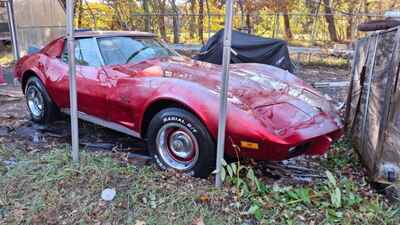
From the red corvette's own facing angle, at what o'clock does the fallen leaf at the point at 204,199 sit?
The fallen leaf is roughly at 1 o'clock from the red corvette.

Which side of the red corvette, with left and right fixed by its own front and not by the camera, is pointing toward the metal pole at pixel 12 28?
back

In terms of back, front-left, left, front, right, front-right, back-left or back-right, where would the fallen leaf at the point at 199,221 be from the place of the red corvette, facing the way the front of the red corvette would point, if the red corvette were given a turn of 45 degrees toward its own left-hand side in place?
right

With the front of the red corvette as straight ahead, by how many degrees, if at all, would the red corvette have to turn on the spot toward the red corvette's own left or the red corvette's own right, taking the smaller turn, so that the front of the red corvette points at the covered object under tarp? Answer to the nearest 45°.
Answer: approximately 135° to the red corvette's own left

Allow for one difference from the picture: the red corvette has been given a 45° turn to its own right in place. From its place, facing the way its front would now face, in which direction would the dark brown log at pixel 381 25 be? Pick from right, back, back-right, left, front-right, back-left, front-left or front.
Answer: left

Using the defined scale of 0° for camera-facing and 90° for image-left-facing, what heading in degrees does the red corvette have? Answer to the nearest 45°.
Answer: approximately 315°

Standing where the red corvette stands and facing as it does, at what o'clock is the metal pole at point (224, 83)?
The metal pole is roughly at 1 o'clock from the red corvette.

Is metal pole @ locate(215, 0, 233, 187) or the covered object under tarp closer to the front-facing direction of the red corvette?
the metal pole

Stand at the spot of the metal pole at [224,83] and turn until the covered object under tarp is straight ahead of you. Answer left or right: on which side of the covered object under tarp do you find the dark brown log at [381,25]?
right
